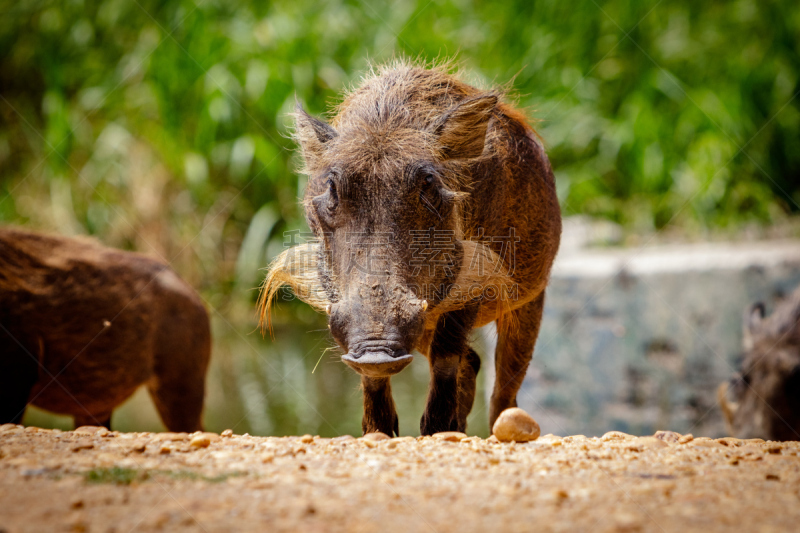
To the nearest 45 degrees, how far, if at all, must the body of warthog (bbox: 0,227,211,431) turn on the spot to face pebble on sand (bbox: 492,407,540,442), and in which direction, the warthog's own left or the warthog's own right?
approximately 135° to the warthog's own left

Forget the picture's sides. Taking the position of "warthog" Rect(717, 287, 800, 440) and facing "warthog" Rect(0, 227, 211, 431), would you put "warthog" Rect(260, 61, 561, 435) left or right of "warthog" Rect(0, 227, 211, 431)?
left

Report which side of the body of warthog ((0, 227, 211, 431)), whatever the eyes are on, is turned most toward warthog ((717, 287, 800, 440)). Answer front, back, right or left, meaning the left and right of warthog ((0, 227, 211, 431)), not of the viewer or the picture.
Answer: back

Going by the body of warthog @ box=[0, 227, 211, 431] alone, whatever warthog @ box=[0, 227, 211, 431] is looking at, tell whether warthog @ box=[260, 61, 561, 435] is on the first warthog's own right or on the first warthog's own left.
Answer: on the first warthog's own left

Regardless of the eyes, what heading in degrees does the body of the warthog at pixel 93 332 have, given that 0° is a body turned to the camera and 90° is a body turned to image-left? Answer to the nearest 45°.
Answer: approximately 90°
